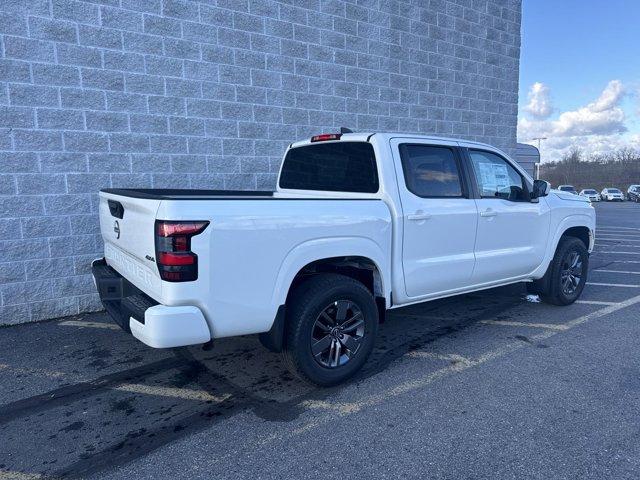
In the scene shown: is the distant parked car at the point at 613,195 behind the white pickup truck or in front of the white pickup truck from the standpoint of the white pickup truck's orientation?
in front

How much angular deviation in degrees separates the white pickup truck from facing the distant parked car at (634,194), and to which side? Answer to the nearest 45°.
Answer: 0° — it already faces it

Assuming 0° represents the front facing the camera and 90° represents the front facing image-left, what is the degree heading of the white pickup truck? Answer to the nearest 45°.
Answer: approximately 225°
